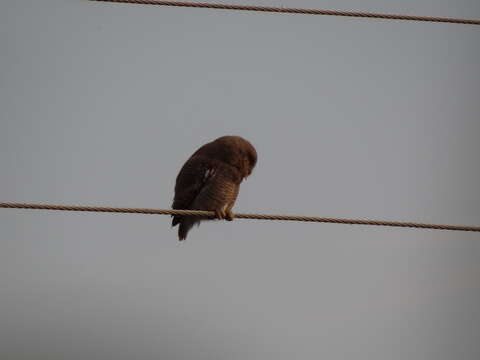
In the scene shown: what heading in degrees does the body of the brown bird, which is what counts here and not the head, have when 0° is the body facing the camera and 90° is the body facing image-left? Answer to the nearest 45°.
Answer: approximately 270°
